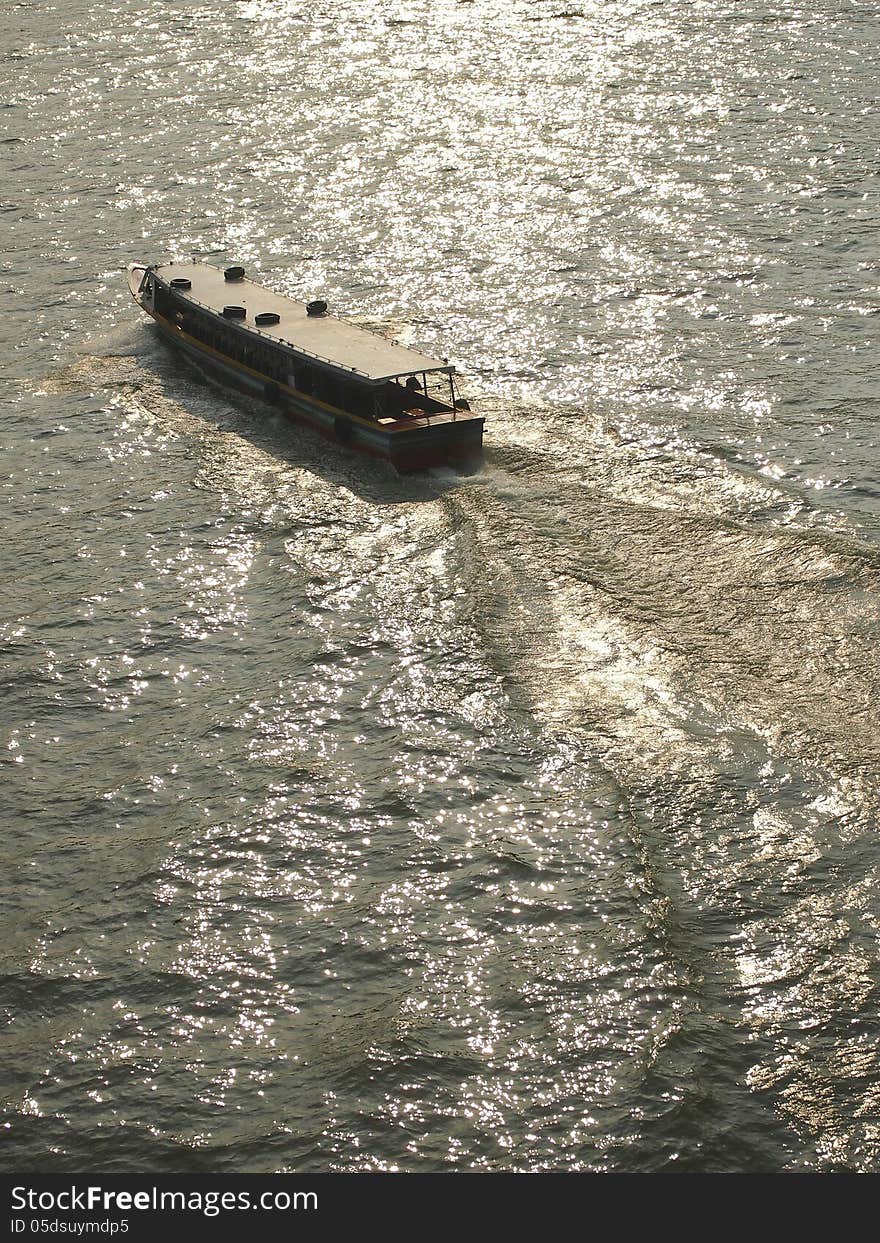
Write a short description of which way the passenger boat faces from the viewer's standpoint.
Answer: facing away from the viewer and to the left of the viewer
